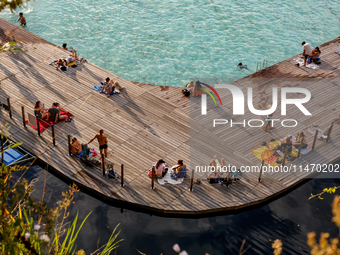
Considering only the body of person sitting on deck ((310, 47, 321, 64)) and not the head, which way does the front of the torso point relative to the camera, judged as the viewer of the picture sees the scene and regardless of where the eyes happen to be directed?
to the viewer's left
